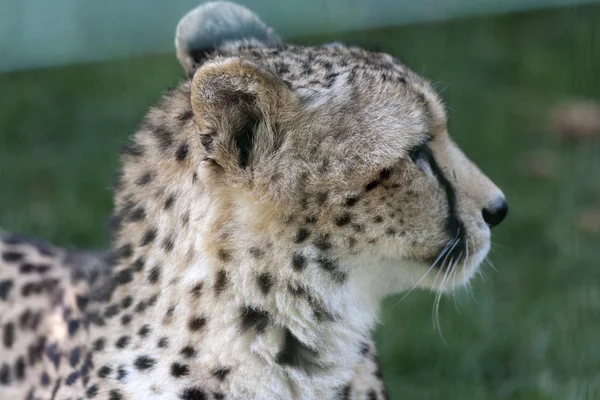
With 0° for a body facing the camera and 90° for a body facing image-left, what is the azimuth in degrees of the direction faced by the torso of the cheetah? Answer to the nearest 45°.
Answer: approximately 270°
